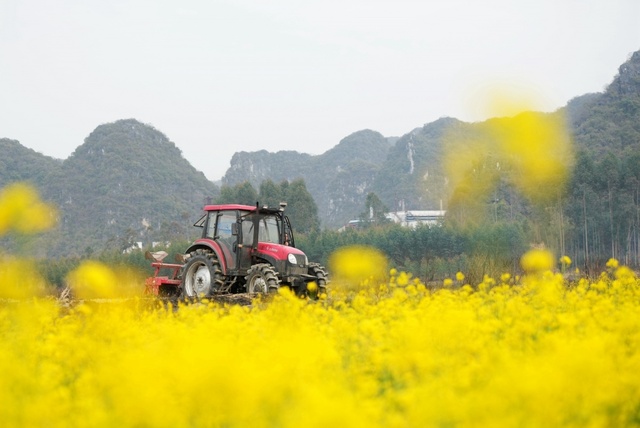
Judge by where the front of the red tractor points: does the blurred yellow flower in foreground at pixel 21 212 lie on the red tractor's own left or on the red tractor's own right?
on the red tractor's own right

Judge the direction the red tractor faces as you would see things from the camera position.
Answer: facing the viewer and to the right of the viewer

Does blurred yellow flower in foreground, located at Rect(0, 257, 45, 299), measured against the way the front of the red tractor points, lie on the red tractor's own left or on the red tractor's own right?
on the red tractor's own right
